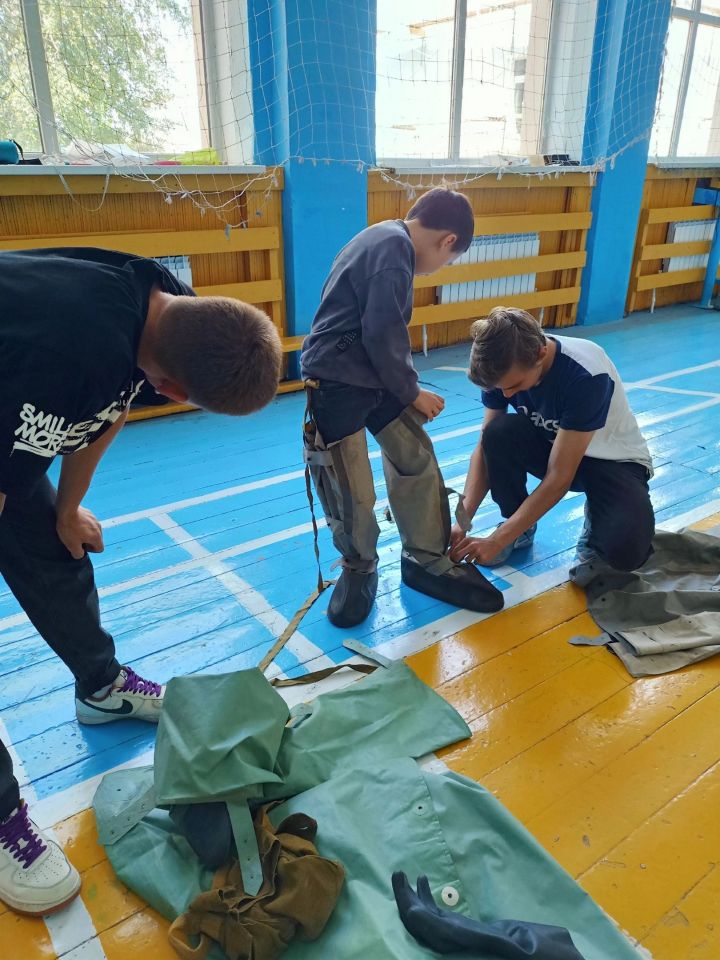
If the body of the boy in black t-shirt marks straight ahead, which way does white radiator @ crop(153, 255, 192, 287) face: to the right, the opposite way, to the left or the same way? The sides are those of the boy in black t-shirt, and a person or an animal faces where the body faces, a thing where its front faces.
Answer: to the right

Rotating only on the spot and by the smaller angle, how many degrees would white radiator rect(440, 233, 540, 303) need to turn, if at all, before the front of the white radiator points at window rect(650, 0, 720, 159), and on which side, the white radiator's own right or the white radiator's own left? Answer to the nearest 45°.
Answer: approximately 90° to the white radiator's own left

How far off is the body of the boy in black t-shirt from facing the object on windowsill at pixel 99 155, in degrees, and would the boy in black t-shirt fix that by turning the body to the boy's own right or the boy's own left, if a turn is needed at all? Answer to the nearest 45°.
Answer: approximately 90° to the boy's own left

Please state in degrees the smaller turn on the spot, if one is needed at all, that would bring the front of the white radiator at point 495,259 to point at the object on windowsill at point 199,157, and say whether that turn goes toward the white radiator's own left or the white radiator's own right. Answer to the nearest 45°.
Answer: approximately 90° to the white radiator's own right

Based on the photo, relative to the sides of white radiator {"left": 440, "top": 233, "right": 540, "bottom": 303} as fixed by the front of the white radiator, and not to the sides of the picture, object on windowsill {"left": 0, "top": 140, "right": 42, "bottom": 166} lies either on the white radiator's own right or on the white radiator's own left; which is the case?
on the white radiator's own right

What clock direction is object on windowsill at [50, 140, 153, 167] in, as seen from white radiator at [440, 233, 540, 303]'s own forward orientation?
The object on windowsill is roughly at 3 o'clock from the white radiator.

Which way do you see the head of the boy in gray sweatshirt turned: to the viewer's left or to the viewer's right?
to the viewer's right

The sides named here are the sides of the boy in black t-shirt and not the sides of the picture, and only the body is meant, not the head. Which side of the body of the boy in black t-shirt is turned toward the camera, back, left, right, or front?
right

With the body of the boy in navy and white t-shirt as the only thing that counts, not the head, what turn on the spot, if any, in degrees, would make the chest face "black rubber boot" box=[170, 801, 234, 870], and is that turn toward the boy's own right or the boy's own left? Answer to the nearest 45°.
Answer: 0° — they already face it

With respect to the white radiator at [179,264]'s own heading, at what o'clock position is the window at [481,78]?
The window is roughly at 8 o'clock from the white radiator.

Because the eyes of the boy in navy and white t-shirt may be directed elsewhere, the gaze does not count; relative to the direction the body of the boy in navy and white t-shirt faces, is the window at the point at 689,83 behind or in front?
behind

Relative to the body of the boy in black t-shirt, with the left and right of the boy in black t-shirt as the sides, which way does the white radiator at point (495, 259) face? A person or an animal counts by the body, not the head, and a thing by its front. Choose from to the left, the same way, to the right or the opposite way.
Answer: to the right

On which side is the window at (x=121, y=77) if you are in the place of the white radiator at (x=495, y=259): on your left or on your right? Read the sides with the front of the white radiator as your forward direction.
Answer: on your right

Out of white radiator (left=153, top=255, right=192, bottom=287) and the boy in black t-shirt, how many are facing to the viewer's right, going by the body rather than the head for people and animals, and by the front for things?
1

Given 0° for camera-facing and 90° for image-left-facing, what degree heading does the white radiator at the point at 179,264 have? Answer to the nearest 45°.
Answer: approximately 0°

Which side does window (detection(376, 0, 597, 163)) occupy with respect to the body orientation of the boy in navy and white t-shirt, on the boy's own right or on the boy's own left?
on the boy's own right

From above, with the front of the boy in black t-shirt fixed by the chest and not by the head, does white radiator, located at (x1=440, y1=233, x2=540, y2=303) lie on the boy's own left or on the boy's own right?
on the boy's own left
